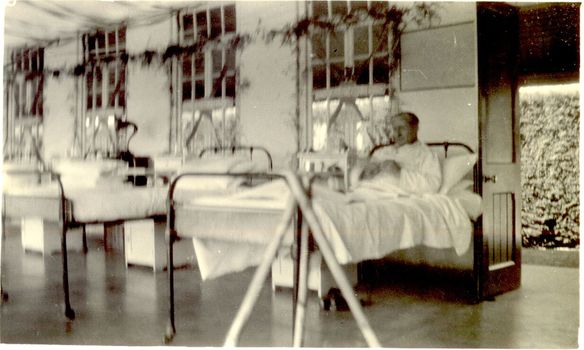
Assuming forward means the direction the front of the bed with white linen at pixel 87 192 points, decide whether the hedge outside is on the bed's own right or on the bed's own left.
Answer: on the bed's own left

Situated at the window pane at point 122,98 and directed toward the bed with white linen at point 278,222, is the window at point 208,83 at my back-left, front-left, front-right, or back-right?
front-left

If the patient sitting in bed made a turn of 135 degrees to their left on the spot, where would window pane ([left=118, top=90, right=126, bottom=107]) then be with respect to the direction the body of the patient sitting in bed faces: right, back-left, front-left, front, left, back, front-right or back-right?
back

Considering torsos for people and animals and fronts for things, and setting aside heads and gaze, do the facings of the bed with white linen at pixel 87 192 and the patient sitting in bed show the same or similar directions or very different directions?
same or similar directions

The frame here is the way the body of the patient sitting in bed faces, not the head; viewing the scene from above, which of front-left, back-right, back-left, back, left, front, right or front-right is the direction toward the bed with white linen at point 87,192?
front-right

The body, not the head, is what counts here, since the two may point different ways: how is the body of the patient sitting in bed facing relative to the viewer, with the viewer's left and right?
facing the viewer and to the left of the viewer

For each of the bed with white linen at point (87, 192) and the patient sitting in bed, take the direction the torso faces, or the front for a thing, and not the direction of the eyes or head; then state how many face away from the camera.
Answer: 0

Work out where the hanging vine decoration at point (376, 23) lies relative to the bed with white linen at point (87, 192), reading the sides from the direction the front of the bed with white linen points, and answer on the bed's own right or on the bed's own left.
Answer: on the bed's own left

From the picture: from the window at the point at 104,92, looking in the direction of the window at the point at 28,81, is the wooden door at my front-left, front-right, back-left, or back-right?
back-left
